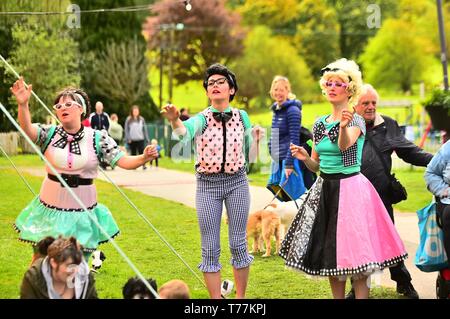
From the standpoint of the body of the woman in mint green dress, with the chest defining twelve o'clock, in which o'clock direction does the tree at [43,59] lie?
The tree is roughly at 6 o'clock from the woman in mint green dress.

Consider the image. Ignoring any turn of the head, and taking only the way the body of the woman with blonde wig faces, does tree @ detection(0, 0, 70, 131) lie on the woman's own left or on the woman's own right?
on the woman's own right

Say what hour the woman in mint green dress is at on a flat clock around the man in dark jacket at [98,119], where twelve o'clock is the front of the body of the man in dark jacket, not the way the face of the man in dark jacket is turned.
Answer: The woman in mint green dress is roughly at 12 o'clock from the man in dark jacket.

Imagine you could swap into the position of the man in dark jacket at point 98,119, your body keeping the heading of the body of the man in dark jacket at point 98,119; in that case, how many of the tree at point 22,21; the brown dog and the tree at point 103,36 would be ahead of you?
1

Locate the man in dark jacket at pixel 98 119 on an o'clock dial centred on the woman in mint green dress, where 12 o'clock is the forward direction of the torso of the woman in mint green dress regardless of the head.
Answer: The man in dark jacket is roughly at 6 o'clock from the woman in mint green dress.

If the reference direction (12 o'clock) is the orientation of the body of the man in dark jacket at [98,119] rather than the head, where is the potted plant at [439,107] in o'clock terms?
The potted plant is roughly at 10 o'clock from the man in dark jacket.

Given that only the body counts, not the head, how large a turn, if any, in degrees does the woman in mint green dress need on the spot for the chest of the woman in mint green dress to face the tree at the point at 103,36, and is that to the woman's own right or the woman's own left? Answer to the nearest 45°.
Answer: approximately 180°

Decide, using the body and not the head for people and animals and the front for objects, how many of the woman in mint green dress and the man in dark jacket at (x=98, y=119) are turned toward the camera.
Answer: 2

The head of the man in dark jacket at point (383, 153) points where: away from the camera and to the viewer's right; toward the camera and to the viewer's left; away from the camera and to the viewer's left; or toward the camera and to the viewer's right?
toward the camera and to the viewer's left

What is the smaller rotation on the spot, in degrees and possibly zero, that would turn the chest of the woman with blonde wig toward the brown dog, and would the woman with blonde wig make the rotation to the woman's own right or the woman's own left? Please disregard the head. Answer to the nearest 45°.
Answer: approximately 135° to the woman's own right
